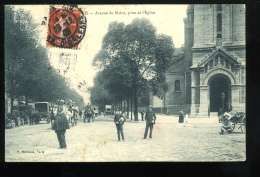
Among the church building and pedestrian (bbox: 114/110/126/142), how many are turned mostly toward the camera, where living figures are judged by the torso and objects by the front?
2

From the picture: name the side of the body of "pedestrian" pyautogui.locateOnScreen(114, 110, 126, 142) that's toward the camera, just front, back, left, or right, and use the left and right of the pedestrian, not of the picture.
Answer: front

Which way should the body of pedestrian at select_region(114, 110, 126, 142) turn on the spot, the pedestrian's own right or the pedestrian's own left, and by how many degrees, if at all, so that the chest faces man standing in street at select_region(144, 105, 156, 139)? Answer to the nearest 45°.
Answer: approximately 90° to the pedestrian's own left

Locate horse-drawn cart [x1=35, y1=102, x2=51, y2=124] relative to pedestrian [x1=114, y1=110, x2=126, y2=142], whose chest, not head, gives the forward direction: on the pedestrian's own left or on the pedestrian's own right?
on the pedestrian's own right

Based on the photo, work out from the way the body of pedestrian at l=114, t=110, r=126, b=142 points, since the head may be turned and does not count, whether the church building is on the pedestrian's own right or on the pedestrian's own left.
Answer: on the pedestrian's own left

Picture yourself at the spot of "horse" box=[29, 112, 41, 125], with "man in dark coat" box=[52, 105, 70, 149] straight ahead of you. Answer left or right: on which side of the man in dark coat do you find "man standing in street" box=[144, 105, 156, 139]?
left

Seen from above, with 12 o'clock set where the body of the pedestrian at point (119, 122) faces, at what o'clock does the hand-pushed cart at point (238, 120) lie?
The hand-pushed cart is roughly at 9 o'clock from the pedestrian.

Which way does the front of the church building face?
toward the camera
